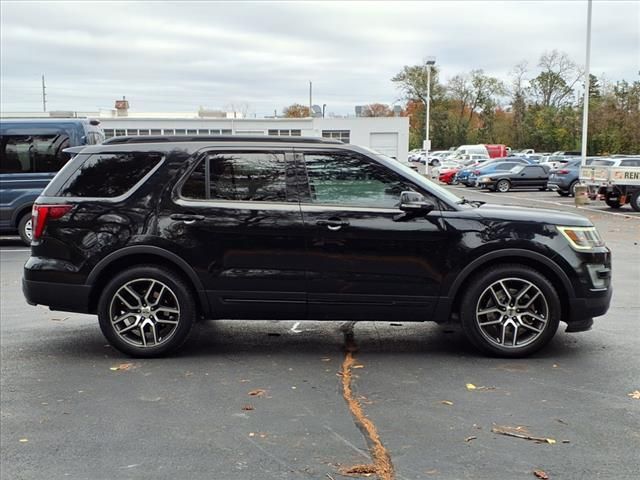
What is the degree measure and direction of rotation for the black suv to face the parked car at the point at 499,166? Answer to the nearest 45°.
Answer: approximately 90° to its left

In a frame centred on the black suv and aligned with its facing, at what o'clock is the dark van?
The dark van is roughly at 8 o'clock from the black suv.

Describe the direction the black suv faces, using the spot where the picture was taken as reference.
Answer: facing to the right of the viewer

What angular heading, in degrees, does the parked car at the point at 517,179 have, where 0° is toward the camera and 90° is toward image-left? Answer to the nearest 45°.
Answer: approximately 45°

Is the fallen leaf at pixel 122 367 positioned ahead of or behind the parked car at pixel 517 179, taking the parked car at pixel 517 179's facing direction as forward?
ahead

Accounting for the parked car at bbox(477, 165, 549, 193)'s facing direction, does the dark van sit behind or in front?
in front

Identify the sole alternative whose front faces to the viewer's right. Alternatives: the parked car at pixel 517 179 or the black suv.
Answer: the black suv

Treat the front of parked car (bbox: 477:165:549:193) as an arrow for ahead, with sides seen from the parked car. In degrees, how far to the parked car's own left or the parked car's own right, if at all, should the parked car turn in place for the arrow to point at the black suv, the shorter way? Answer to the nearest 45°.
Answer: approximately 45° to the parked car's own left

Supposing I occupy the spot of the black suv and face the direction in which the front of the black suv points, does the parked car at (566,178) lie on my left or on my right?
on my left

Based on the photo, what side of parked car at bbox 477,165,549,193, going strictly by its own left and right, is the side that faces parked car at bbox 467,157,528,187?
right

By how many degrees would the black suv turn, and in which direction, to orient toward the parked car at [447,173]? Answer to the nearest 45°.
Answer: approximately 90° to its left

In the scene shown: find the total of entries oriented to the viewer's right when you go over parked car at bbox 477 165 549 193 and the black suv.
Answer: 1
